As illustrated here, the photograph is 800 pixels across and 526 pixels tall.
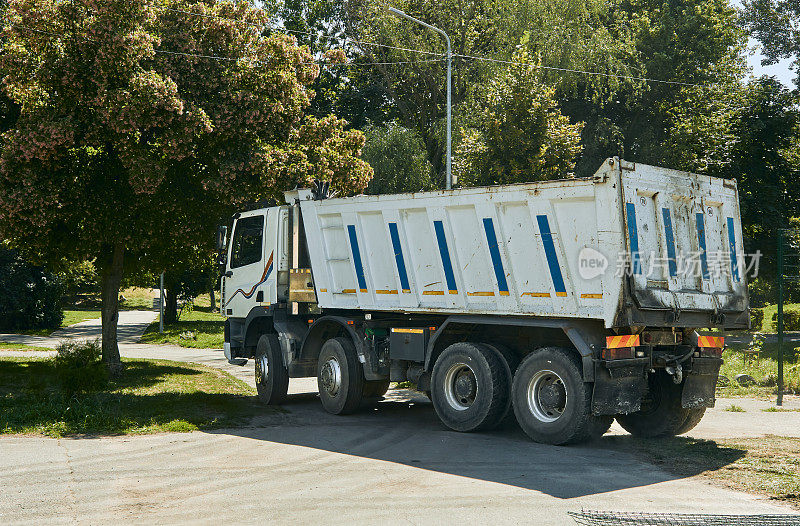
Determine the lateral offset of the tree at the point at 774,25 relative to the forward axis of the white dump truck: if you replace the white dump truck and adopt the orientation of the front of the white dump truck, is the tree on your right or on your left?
on your right

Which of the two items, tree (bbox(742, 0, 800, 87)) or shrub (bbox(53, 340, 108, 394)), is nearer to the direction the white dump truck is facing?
the shrub

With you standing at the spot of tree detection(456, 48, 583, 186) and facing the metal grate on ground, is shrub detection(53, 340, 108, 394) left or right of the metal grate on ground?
right

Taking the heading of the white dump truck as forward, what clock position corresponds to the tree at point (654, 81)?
The tree is roughly at 2 o'clock from the white dump truck.

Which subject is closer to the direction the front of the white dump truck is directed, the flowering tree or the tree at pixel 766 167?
the flowering tree

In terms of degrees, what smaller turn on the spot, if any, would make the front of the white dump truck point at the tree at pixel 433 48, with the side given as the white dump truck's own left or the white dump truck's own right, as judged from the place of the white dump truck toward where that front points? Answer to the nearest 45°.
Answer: approximately 45° to the white dump truck's own right

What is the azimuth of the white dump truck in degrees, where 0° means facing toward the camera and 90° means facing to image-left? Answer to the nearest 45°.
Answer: approximately 135°

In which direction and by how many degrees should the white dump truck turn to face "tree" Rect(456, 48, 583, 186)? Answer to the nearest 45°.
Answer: approximately 45° to its right

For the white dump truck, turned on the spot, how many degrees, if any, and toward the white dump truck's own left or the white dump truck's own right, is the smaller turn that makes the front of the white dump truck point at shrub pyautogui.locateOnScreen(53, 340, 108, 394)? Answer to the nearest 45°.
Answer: approximately 45° to the white dump truck's own left

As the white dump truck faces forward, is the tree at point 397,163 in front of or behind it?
in front

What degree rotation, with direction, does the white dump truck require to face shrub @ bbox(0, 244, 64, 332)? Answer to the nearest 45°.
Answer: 0° — it already faces it

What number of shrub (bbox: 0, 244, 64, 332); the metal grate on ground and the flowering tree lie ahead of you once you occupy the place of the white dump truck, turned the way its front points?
2

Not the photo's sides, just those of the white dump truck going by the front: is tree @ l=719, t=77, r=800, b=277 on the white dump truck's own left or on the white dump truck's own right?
on the white dump truck's own right

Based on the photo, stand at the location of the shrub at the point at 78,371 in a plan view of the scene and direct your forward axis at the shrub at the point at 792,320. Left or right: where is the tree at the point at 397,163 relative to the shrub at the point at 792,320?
left

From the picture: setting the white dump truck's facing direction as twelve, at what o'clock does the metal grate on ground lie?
The metal grate on ground is roughly at 7 o'clock from the white dump truck.
